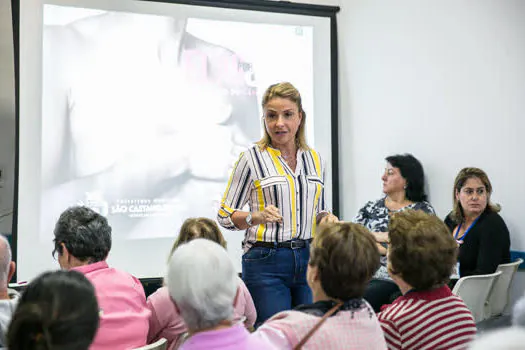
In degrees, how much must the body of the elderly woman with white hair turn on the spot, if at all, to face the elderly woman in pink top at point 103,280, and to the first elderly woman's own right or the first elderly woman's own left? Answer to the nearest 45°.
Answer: approximately 45° to the first elderly woman's own left

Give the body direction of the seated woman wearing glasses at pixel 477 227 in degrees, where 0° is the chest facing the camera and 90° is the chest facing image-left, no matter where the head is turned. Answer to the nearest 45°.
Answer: approximately 45°

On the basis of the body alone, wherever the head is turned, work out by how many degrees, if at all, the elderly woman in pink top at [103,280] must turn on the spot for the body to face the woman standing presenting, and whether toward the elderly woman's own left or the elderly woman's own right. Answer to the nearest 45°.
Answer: approximately 90° to the elderly woman's own right

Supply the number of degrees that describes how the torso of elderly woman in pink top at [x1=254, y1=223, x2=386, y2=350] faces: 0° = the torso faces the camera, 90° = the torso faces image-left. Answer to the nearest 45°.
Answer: approximately 135°

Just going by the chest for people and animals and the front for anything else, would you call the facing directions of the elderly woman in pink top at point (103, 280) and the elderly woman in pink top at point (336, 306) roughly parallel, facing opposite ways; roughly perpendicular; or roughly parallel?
roughly parallel

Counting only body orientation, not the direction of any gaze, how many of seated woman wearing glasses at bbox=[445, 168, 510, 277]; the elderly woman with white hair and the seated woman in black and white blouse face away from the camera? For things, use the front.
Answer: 1

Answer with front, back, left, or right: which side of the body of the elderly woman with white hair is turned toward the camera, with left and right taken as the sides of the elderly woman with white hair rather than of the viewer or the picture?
back

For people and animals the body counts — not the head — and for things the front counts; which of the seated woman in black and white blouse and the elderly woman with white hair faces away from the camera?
the elderly woman with white hair

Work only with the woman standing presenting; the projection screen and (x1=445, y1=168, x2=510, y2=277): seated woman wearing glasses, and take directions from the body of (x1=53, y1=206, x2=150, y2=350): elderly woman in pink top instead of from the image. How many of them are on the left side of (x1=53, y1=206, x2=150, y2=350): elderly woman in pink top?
0

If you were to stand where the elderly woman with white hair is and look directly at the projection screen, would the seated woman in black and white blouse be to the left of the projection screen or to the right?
right

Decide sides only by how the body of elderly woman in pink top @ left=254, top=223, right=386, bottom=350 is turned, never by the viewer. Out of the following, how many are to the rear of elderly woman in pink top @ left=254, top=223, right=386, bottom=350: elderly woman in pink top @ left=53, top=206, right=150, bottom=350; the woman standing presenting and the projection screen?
0

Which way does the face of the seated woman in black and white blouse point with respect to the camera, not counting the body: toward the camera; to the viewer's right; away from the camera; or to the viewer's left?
to the viewer's left

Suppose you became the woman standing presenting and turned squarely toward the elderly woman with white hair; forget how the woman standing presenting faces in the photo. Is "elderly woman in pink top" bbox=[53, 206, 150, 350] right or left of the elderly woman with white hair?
right

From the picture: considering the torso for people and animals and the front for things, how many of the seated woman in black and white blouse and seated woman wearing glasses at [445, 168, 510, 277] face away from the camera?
0

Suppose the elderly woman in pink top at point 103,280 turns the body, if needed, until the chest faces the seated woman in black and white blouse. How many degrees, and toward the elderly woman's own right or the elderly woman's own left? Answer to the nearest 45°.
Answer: approximately 90° to the elderly woman's own right

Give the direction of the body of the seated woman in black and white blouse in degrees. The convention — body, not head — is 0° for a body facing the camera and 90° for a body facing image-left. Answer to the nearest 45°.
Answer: approximately 45°
